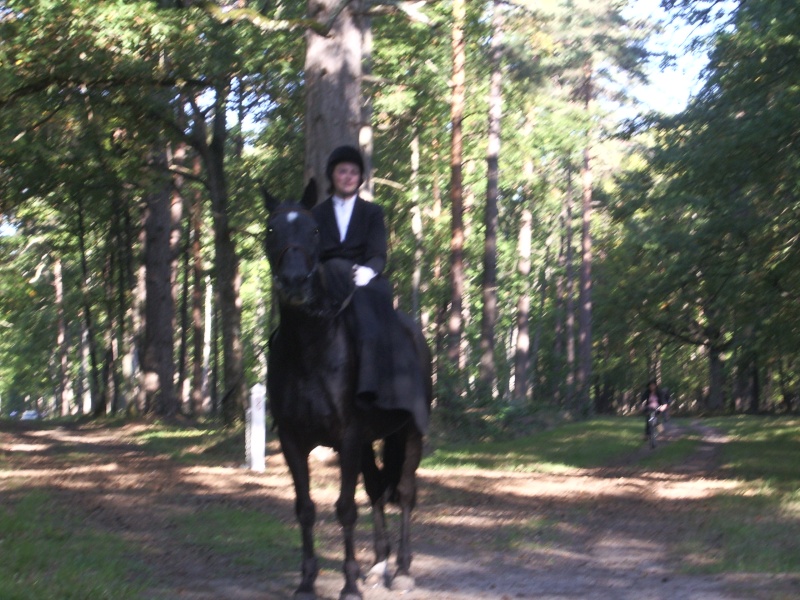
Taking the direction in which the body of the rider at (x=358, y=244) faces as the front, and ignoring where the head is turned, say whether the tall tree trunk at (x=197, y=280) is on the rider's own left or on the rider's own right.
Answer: on the rider's own right

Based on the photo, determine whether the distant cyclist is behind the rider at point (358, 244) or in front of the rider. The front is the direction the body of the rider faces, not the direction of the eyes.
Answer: behind

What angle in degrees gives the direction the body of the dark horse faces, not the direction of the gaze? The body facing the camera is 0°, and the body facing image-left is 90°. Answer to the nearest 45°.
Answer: approximately 45°

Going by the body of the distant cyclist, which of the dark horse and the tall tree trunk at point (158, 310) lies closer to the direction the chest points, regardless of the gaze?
the dark horse

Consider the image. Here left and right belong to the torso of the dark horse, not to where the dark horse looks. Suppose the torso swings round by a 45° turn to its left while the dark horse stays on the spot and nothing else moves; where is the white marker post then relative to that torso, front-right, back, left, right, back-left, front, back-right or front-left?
back

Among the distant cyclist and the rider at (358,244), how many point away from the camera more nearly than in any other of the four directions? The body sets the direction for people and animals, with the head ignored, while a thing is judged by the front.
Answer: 0

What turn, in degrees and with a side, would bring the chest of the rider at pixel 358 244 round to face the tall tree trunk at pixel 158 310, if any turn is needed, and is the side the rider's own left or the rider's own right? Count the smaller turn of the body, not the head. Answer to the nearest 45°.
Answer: approximately 135° to the rider's own right

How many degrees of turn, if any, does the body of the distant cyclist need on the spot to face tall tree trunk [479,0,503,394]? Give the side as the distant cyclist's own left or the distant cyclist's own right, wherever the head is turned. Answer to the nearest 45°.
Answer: approximately 135° to the distant cyclist's own right
